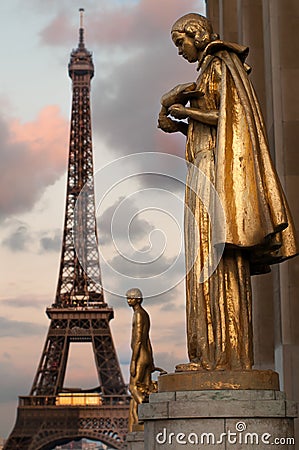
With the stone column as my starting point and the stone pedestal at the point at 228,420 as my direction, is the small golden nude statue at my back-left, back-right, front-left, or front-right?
back-right

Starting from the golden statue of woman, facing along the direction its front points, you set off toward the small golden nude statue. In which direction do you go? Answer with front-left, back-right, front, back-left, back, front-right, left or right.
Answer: right

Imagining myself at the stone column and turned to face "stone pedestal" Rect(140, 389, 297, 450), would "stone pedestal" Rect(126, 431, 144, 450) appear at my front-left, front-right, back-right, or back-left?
back-right

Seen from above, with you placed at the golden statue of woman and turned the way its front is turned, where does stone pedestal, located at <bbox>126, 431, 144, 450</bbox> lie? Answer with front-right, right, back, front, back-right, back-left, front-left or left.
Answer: right

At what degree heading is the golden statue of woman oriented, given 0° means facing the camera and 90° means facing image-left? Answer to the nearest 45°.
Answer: approximately 90°

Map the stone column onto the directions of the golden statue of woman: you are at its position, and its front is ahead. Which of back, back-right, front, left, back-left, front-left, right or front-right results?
right
